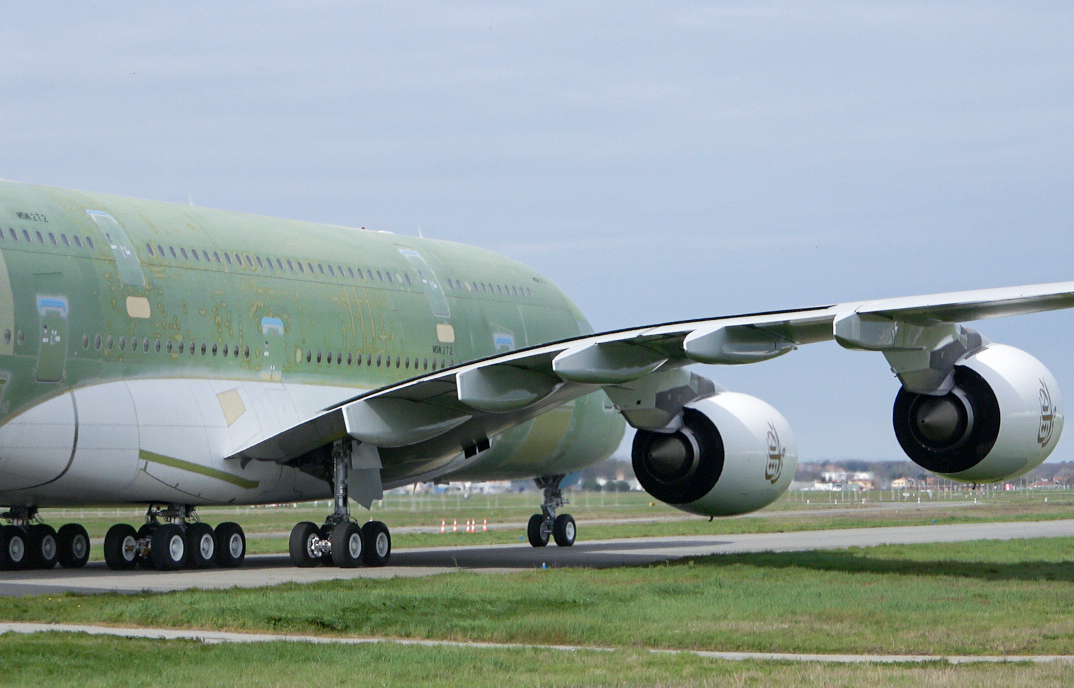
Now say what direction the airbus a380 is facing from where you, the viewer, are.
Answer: facing away from the viewer and to the right of the viewer
